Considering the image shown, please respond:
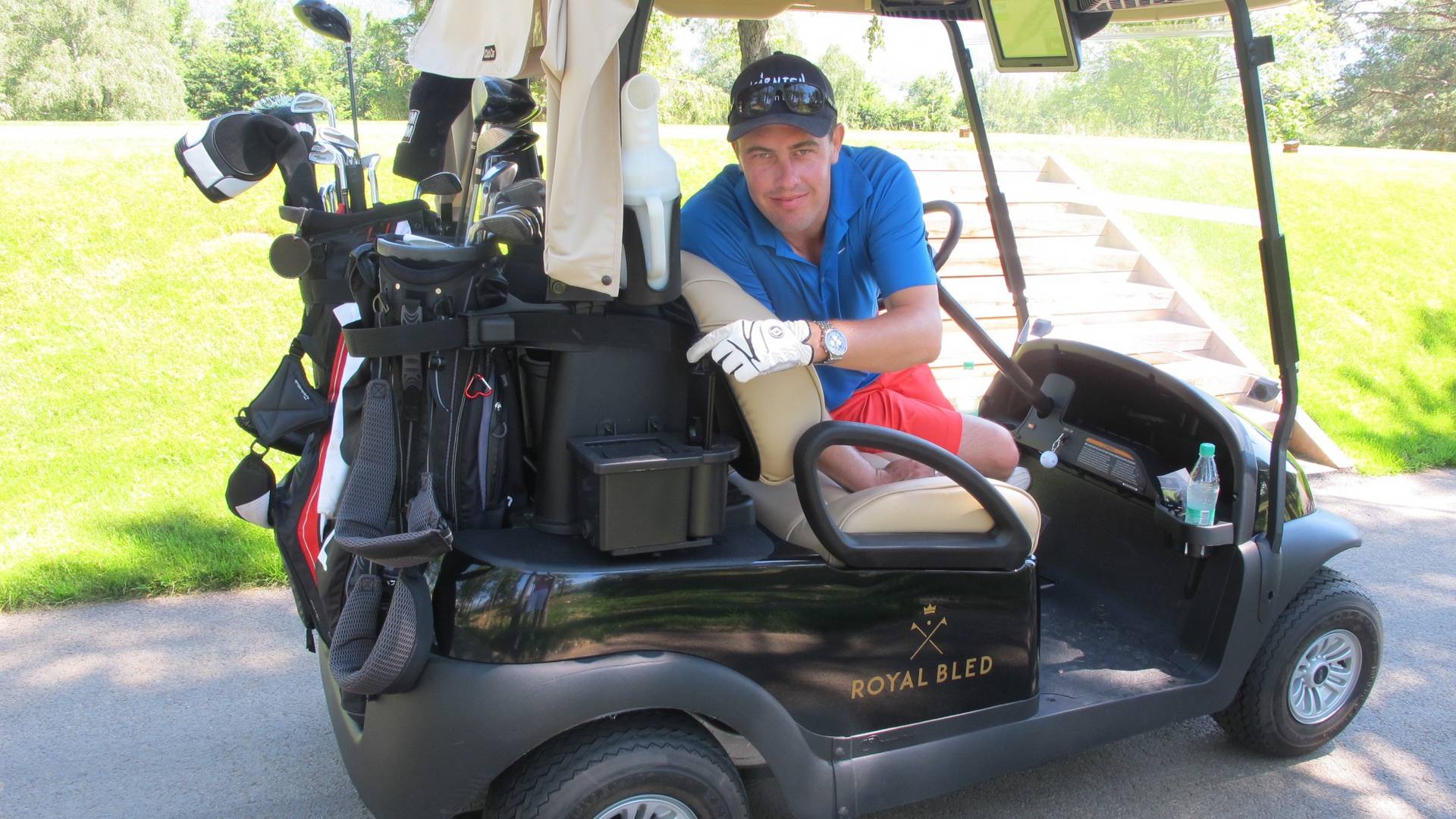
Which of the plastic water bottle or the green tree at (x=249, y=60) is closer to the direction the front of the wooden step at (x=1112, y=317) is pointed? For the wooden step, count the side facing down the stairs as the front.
the plastic water bottle

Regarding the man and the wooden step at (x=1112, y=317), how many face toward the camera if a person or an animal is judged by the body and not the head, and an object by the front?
2

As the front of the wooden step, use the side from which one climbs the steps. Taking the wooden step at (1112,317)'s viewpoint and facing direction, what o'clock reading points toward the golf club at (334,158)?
The golf club is roughly at 2 o'clock from the wooden step.

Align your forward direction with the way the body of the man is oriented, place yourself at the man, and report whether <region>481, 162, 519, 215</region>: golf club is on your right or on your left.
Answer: on your right

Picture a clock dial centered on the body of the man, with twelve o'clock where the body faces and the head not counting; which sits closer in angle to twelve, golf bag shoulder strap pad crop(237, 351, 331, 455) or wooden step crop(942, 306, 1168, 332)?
the golf bag shoulder strap pad

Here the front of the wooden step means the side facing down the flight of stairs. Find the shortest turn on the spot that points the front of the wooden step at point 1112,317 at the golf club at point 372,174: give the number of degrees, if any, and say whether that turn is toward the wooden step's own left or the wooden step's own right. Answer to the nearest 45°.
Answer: approximately 45° to the wooden step's own right

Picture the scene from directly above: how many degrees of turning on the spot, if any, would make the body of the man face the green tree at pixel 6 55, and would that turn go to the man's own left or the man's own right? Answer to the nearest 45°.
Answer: approximately 135° to the man's own right

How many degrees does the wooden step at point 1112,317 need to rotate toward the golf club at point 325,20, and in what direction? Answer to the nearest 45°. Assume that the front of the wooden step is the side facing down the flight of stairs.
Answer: approximately 45° to its right

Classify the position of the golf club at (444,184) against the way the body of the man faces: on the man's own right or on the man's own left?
on the man's own right

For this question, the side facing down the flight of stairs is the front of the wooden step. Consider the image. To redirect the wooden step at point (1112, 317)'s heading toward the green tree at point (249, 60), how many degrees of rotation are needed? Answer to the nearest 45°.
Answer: approximately 135° to its right

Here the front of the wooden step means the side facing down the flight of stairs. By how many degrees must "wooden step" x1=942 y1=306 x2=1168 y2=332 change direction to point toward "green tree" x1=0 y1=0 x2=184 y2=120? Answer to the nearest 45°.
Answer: approximately 135° to its right

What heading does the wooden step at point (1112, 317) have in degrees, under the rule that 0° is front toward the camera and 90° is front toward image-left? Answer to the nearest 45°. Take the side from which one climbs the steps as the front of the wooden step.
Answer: approximately 0°

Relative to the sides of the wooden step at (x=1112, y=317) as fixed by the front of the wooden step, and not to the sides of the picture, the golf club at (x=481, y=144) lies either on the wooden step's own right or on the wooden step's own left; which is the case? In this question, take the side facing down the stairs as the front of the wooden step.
on the wooden step's own right

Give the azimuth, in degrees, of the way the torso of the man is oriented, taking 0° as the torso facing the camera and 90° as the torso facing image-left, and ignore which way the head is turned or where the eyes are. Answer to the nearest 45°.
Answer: approximately 0°
